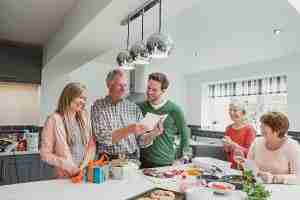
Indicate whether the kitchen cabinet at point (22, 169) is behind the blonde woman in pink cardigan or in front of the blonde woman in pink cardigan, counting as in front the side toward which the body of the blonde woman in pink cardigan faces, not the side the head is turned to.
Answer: behind

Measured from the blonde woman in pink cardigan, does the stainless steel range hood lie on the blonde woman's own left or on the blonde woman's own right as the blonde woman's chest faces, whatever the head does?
on the blonde woman's own left

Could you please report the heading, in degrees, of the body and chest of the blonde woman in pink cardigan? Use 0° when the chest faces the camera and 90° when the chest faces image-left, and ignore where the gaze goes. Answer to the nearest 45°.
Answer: approximately 315°

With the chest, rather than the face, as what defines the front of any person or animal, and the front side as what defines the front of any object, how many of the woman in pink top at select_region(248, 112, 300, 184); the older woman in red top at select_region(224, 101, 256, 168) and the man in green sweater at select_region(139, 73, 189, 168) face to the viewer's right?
0

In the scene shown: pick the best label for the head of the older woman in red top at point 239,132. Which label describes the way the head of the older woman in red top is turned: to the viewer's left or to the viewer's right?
to the viewer's left

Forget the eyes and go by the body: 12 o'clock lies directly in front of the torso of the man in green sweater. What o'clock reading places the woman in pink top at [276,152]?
The woman in pink top is roughly at 8 o'clock from the man in green sweater.

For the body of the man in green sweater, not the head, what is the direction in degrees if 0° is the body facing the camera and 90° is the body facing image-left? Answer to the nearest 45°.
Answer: approximately 45°

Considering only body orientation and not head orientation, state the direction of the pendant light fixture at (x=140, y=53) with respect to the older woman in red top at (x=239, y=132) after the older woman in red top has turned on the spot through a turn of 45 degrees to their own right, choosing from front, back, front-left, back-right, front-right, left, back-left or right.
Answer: front-left

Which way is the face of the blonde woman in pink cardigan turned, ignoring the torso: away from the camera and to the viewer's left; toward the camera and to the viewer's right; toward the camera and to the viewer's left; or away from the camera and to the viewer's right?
toward the camera and to the viewer's right

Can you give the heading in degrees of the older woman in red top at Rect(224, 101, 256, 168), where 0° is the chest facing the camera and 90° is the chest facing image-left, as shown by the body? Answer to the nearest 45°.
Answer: approximately 45°

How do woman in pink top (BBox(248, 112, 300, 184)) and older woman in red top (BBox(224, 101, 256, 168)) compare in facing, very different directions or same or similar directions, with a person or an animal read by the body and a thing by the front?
same or similar directions
